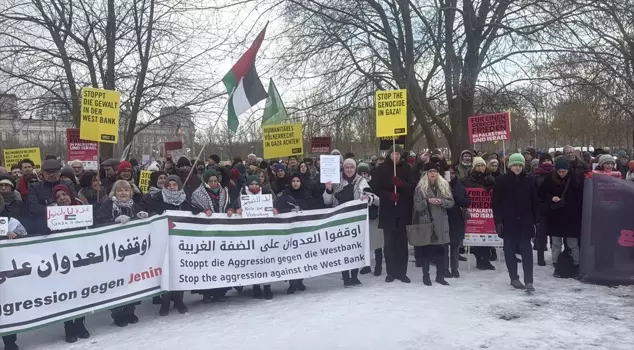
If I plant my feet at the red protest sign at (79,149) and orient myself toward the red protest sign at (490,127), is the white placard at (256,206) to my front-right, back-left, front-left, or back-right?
front-right

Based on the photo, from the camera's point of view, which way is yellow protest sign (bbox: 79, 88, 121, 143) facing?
toward the camera

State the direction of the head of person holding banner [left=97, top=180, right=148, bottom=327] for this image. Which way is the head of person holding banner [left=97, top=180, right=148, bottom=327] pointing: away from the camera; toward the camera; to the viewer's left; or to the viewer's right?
toward the camera

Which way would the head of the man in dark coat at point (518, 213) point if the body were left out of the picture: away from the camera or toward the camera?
toward the camera

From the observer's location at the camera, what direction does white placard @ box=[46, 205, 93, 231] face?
facing the viewer

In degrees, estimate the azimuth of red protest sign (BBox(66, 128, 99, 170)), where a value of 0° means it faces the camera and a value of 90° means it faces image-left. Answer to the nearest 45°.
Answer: approximately 0°

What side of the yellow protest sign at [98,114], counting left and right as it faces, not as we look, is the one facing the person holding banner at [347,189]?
left

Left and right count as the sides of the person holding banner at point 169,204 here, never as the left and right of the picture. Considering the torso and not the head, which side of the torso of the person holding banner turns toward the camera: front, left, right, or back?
front
